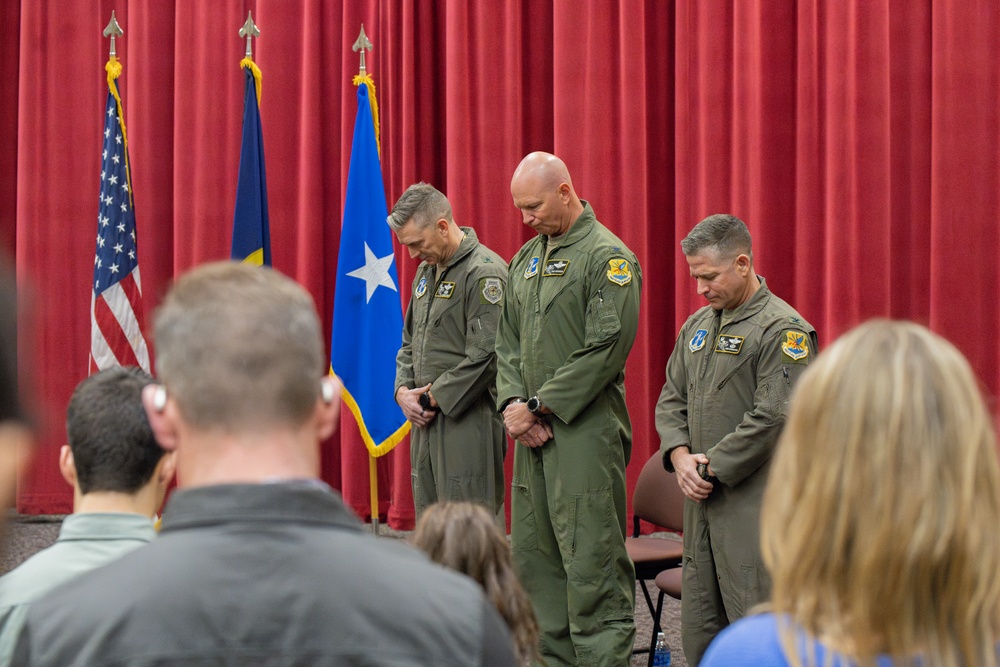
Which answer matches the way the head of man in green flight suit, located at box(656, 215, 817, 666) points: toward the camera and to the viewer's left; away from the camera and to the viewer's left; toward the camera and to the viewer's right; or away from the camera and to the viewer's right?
toward the camera and to the viewer's left

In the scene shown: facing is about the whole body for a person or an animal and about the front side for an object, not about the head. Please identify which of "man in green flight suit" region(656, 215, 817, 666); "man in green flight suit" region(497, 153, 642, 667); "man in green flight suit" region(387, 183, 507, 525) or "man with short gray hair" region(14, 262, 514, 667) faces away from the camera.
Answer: the man with short gray hair

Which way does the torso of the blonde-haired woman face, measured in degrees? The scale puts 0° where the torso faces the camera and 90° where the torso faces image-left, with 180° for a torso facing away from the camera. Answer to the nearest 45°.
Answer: approximately 180°

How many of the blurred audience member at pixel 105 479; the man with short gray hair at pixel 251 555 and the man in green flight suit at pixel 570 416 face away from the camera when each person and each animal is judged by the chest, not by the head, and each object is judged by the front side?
2

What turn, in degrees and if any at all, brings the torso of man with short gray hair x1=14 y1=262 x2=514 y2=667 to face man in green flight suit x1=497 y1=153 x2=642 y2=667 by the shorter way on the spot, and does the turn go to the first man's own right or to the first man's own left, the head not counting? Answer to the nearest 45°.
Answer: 0° — they already face them

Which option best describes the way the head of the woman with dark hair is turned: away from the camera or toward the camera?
away from the camera

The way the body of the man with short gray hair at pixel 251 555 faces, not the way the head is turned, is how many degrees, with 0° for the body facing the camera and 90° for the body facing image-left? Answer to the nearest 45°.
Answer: approximately 180°

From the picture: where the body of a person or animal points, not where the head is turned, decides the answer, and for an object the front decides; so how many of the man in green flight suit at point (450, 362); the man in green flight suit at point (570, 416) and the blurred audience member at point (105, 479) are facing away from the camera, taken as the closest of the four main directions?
1

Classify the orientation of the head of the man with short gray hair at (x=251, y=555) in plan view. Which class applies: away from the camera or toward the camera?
away from the camera

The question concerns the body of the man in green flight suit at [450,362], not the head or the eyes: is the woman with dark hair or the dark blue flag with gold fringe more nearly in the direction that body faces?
the woman with dark hair

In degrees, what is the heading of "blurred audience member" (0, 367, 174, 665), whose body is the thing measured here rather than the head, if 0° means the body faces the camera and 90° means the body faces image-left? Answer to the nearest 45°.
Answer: approximately 180°

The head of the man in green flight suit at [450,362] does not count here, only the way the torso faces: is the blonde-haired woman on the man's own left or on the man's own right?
on the man's own left

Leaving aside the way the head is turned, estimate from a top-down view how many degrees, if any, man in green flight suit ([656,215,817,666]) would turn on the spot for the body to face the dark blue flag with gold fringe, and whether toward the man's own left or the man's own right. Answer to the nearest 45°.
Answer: approximately 90° to the man's own right

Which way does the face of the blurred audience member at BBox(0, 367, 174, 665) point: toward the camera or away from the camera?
away from the camera
